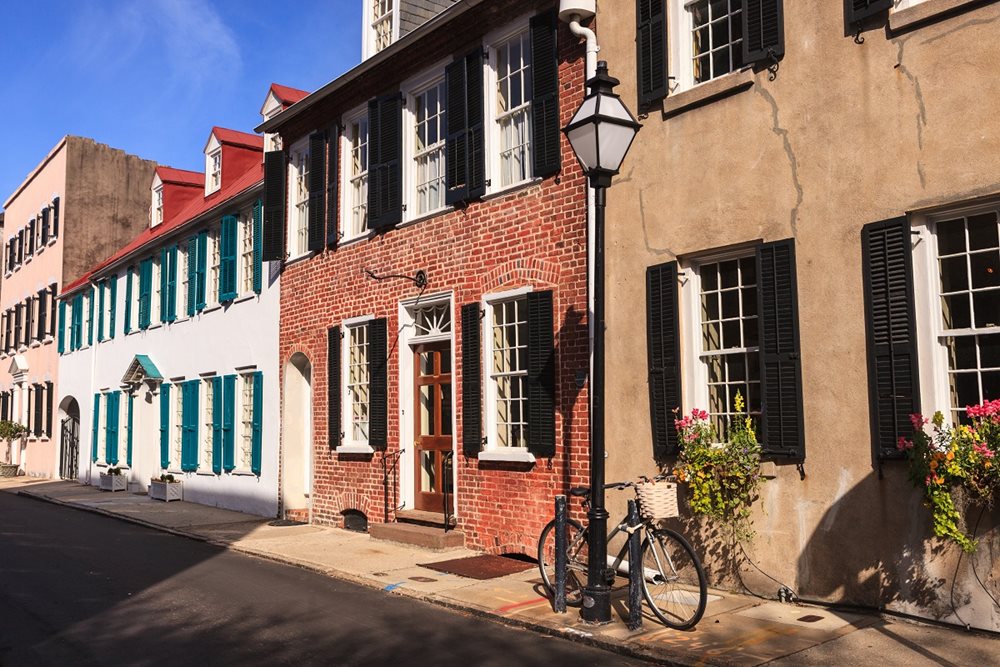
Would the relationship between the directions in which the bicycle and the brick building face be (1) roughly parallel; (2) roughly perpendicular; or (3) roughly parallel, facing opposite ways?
roughly perpendicular

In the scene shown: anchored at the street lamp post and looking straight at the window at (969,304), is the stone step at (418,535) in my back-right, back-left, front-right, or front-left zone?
back-left

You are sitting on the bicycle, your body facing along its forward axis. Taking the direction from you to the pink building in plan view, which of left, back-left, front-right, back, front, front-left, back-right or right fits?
back

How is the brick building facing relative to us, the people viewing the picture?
facing the viewer and to the left of the viewer

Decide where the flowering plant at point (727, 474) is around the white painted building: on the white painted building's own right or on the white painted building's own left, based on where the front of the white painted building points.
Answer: on the white painted building's own left

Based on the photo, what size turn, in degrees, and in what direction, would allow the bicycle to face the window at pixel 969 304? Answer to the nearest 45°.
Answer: approximately 45° to its left

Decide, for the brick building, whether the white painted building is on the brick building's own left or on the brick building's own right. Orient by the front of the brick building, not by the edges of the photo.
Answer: on the brick building's own right

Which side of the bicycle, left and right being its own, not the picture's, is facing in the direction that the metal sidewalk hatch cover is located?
back

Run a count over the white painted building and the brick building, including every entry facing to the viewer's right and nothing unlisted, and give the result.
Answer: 0

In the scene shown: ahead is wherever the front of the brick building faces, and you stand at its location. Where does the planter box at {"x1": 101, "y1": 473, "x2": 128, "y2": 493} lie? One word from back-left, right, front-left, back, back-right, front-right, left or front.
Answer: right

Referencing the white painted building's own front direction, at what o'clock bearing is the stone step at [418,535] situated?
The stone step is roughly at 10 o'clock from the white painted building.

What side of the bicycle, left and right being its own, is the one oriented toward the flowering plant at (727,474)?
left

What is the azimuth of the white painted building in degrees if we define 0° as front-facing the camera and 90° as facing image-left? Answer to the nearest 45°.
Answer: approximately 45°

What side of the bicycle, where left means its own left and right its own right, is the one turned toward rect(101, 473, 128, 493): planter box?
back
